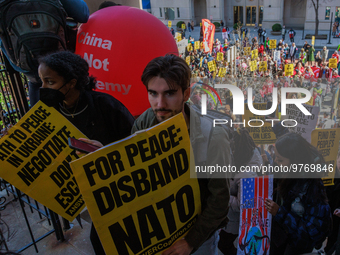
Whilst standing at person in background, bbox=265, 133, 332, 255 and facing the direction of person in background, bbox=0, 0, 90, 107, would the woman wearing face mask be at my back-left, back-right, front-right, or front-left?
front-left

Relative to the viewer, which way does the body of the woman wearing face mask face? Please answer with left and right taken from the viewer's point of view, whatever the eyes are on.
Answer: facing the viewer and to the left of the viewer

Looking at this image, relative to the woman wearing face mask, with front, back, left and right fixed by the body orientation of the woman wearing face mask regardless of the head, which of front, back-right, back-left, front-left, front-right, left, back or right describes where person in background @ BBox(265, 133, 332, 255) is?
left

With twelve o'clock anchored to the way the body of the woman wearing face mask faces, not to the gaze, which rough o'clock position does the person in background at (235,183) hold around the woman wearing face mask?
The person in background is roughly at 8 o'clock from the woman wearing face mask.

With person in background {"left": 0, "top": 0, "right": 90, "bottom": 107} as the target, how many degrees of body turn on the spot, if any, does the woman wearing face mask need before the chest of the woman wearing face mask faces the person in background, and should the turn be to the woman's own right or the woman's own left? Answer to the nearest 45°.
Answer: approximately 135° to the woman's own right

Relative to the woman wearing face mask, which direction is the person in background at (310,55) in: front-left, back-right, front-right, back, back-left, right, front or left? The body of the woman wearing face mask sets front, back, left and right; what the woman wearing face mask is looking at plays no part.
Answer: back

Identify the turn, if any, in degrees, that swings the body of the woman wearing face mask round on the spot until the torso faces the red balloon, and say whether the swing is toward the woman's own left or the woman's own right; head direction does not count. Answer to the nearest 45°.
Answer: approximately 180°
